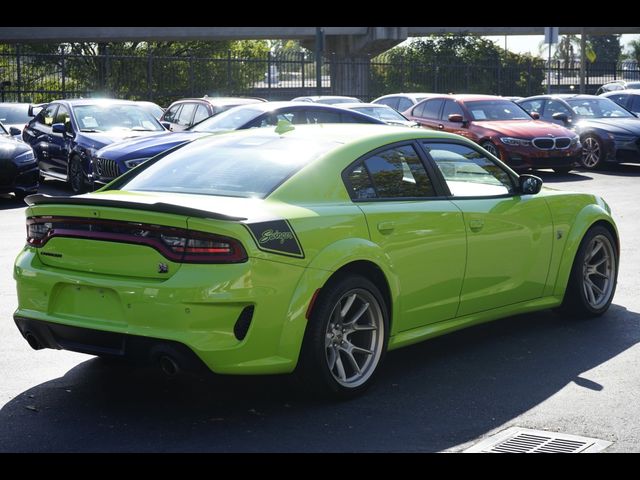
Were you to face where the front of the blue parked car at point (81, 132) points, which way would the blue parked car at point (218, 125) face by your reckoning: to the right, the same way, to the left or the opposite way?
to the right

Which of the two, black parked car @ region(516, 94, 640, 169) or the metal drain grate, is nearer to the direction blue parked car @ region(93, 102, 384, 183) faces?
the metal drain grate

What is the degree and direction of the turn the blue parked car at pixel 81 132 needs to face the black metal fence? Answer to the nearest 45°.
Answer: approximately 135° to its left

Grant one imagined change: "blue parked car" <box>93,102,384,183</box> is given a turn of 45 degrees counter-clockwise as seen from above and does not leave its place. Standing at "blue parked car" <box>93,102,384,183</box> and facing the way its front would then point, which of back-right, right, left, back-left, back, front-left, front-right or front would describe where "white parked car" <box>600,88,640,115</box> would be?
back-left

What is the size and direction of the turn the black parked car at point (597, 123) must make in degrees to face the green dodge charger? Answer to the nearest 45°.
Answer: approximately 45° to its right

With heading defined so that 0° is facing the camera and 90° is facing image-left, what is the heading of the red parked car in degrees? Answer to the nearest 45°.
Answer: approximately 315°

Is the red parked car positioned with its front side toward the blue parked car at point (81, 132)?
no

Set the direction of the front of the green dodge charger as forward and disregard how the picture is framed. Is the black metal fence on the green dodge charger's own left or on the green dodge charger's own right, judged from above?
on the green dodge charger's own left

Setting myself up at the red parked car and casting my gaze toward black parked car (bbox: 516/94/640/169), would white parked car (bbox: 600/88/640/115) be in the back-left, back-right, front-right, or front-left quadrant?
front-left

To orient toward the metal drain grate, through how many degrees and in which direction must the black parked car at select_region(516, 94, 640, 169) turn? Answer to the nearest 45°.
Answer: approximately 45° to its right

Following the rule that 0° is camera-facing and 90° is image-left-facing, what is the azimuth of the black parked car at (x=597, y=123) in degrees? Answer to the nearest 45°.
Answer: approximately 315°

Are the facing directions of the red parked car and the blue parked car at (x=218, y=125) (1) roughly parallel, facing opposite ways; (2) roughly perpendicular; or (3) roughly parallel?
roughly perpendicular

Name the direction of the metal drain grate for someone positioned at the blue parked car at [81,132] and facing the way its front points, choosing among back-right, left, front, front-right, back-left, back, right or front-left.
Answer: front-right

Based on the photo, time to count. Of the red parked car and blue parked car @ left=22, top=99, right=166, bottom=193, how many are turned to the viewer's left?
0

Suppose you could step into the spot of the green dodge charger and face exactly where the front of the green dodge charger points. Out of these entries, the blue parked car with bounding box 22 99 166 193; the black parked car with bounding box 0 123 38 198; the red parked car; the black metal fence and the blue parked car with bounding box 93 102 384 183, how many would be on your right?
0

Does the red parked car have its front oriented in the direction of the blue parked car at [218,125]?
no

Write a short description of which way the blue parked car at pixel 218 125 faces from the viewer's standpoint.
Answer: facing the viewer and to the left of the viewer

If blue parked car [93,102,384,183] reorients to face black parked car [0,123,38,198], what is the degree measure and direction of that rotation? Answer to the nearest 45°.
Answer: approximately 45° to its right

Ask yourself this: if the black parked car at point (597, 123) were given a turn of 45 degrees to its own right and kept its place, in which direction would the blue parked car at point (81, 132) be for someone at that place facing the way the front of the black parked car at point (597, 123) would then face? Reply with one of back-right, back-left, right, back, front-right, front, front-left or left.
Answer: front-right

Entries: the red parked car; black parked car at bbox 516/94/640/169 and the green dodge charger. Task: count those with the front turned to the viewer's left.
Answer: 0

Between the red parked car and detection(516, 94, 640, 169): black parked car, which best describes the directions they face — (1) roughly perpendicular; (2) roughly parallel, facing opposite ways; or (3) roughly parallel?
roughly parallel

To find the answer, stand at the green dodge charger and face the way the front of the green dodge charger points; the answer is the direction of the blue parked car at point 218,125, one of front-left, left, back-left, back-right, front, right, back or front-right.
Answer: front-left

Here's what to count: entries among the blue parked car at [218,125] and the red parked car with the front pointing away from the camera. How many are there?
0
